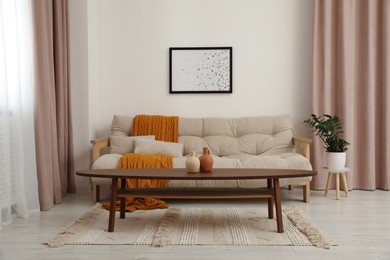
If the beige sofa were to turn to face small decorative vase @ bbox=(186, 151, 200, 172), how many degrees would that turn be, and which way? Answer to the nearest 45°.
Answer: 0° — it already faces it

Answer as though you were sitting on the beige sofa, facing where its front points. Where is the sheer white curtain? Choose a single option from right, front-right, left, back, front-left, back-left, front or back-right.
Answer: front-right

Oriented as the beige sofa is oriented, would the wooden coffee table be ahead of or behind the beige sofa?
ahead

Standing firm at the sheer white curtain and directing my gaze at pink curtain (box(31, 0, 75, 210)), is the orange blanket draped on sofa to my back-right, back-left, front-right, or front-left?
front-right

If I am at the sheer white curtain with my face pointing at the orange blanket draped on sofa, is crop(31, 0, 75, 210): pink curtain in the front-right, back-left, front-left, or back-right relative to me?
front-left

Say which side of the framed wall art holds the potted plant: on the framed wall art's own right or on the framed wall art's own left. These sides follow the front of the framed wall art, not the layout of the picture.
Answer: on the framed wall art's own left

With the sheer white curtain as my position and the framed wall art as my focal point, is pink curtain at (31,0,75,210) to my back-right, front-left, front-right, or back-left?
front-left

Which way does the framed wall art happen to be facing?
toward the camera

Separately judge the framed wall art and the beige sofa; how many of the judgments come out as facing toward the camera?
2

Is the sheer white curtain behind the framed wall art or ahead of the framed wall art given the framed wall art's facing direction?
ahead

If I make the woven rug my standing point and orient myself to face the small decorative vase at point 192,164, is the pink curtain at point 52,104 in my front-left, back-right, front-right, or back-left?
front-left

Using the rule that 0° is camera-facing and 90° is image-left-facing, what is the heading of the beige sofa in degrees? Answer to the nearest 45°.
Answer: approximately 0°

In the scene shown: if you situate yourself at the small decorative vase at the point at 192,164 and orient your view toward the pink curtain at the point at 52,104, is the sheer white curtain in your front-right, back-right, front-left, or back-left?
front-left

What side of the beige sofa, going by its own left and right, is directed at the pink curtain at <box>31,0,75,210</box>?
right

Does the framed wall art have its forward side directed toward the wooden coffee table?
yes
